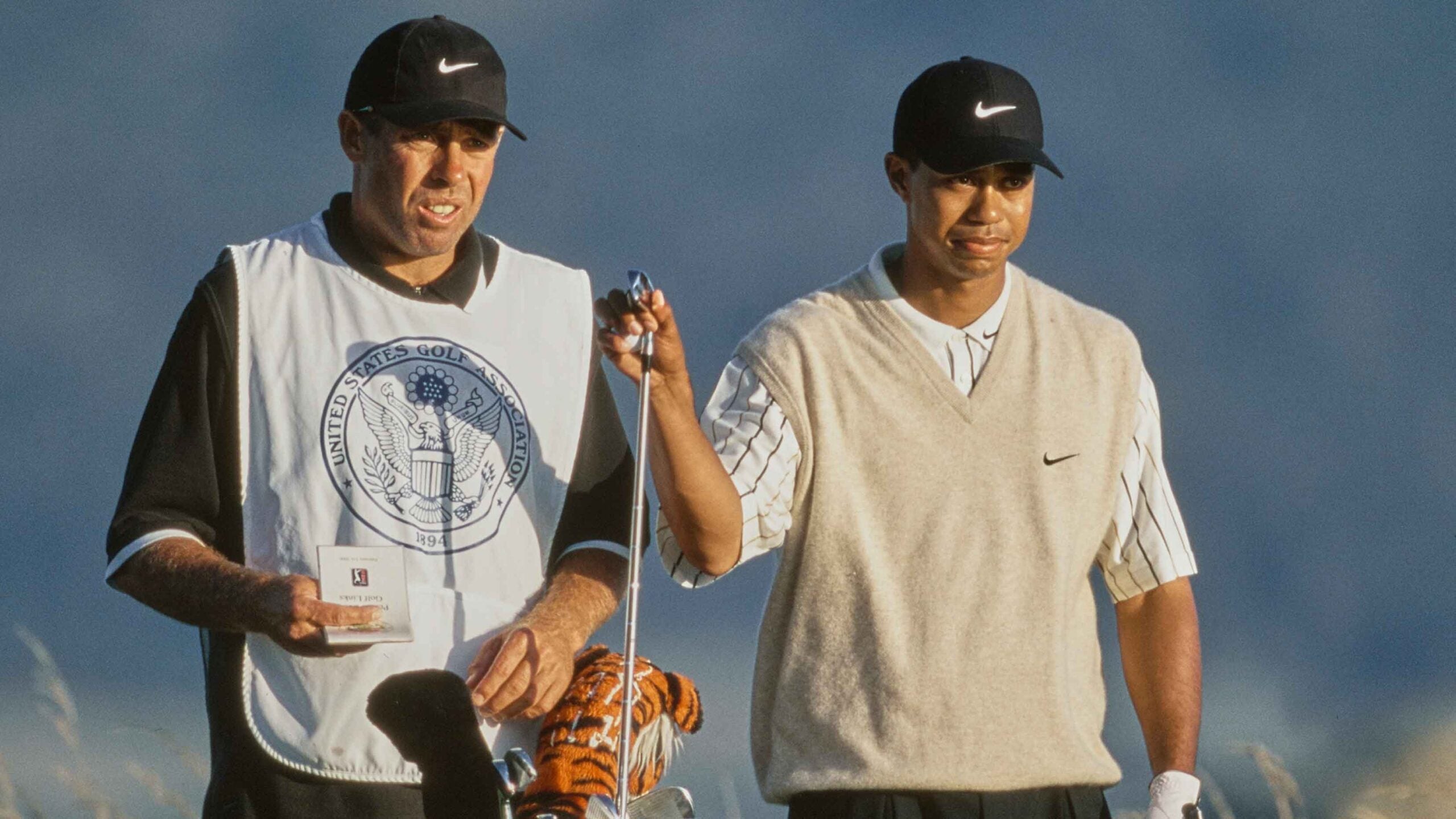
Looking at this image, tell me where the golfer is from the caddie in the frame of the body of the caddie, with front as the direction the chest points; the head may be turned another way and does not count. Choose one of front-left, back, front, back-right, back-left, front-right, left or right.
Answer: left

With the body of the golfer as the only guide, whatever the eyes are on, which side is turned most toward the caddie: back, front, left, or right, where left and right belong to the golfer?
right

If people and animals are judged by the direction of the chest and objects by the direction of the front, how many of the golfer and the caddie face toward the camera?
2

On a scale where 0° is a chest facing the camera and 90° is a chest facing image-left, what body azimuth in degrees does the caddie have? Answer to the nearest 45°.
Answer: approximately 0°

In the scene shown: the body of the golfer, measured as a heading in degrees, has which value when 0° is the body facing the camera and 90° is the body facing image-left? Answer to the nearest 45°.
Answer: approximately 0°

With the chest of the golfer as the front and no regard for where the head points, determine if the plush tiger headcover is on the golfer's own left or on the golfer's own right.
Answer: on the golfer's own right
